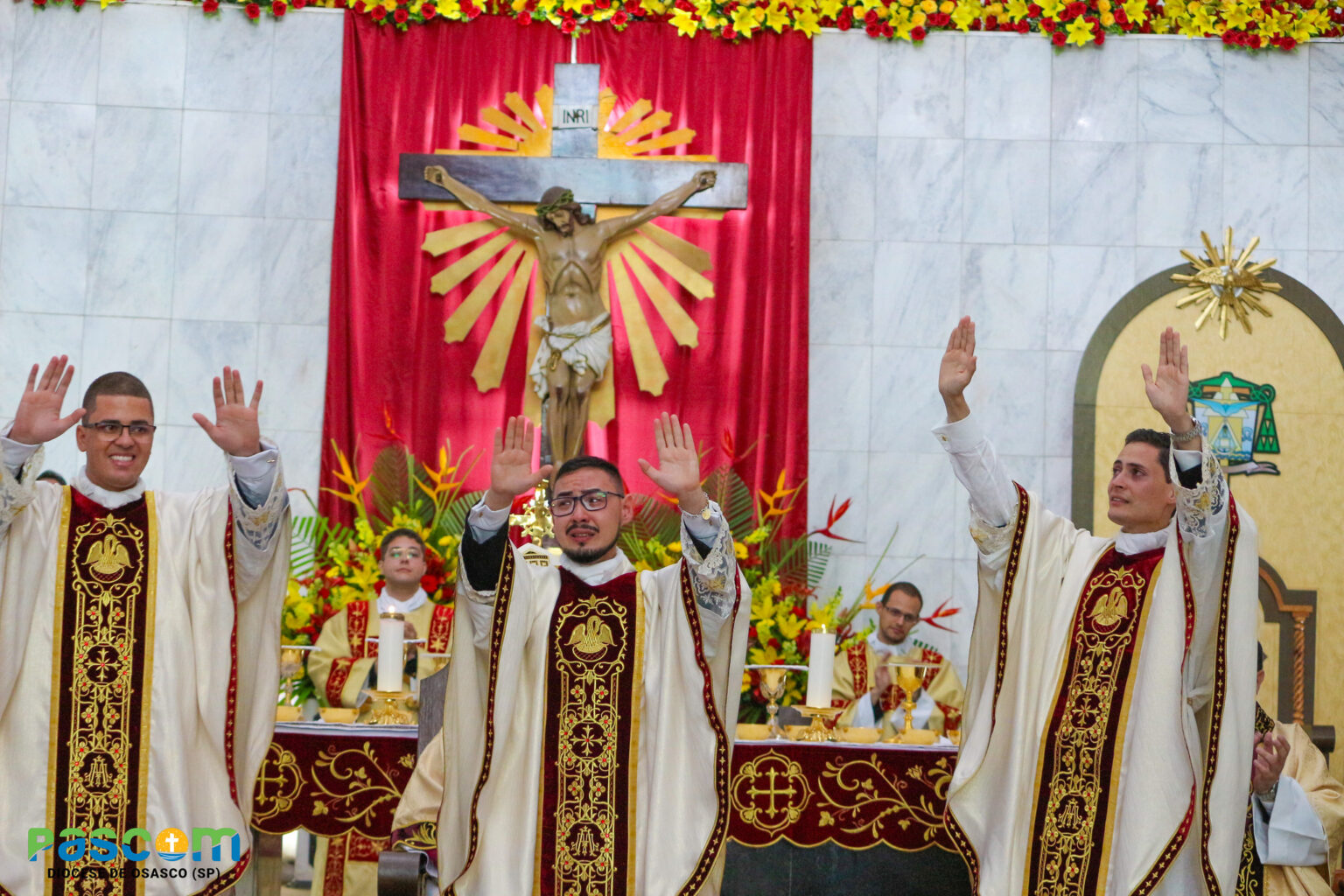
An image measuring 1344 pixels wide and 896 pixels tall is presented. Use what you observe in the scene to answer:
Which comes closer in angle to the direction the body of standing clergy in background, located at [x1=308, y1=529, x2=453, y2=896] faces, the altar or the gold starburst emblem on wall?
the altar

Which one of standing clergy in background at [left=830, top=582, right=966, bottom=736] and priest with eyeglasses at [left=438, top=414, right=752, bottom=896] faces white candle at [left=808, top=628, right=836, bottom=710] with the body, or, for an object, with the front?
the standing clergy in background

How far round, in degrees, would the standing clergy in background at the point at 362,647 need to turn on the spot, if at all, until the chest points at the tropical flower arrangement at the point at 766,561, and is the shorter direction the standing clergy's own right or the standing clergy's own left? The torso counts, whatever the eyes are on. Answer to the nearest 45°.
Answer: approximately 90° to the standing clergy's own left

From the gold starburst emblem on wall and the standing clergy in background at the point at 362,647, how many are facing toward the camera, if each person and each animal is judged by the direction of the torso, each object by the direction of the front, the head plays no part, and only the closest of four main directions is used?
2

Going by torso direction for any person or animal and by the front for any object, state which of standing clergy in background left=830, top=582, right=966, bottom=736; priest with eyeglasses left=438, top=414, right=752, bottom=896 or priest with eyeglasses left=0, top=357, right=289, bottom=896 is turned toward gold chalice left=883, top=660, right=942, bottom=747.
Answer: the standing clergy in background

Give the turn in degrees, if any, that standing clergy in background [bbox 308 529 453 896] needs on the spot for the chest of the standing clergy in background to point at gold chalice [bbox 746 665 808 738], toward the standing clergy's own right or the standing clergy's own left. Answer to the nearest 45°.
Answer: approximately 45° to the standing clergy's own left

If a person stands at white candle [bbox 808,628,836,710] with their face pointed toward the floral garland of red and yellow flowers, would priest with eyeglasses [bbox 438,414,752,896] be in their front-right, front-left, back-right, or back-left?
back-left

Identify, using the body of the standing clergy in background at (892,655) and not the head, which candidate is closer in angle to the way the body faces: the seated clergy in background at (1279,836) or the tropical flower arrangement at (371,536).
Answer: the seated clergy in background

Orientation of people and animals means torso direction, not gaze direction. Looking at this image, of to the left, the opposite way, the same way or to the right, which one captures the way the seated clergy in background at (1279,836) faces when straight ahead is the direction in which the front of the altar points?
to the right

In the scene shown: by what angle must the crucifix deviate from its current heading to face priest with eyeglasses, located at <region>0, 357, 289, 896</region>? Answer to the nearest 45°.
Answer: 0° — it already faces them

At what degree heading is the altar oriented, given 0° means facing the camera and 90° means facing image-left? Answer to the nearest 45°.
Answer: approximately 0°

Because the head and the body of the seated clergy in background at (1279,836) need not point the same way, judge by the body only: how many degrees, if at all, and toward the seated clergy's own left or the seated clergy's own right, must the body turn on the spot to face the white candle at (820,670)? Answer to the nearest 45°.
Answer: approximately 45° to the seated clergy's own right

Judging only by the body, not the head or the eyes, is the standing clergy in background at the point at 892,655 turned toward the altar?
yes

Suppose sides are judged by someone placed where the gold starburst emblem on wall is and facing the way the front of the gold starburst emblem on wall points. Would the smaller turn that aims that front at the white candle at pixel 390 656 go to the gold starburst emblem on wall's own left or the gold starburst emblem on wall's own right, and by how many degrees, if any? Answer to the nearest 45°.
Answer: approximately 45° to the gold starburst emblem on wall's own right
